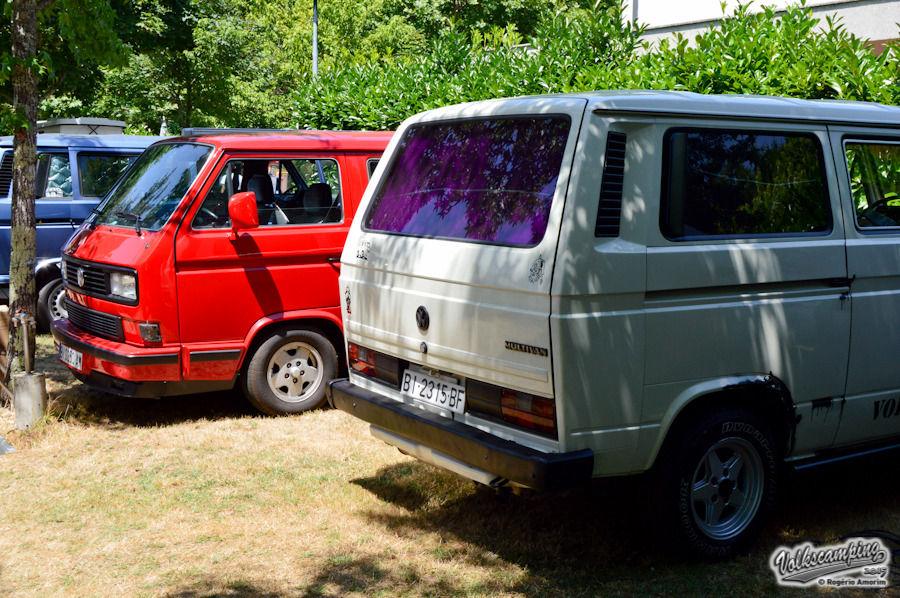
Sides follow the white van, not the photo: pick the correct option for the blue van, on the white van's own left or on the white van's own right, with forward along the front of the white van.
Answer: on the white van's own left

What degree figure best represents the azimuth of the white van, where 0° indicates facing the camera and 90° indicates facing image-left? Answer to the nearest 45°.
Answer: approximately 225°

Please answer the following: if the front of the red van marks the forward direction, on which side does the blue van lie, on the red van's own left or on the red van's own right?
on the red van's own right

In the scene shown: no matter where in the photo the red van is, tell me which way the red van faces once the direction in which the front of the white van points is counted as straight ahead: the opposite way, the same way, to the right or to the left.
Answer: the opposite way
